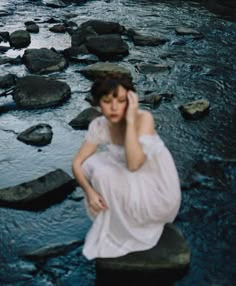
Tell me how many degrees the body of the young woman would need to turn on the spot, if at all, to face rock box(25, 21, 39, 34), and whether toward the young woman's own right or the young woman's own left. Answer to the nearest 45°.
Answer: approximately 135° to the young woman's own right

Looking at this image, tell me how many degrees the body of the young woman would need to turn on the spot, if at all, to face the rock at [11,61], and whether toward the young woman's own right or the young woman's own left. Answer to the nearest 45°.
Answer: approximately 135° to the young woman's own right

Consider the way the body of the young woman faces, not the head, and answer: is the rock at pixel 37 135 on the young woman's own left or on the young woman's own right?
on the young woman's own right

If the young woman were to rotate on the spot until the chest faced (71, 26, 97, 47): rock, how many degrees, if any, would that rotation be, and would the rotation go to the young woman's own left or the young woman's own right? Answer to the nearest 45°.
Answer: approximately 135° to the young woman's own right

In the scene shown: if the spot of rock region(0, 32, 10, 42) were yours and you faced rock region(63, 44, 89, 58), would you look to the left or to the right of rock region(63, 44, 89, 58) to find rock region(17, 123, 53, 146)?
right

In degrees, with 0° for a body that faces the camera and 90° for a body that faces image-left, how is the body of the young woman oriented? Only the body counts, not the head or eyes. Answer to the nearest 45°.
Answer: approximately 45°

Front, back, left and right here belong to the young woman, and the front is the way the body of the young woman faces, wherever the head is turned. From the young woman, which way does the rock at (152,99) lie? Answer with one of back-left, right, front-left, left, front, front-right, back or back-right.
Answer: back-right

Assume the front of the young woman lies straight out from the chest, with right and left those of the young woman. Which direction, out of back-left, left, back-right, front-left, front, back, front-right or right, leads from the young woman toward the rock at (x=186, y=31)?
back-right

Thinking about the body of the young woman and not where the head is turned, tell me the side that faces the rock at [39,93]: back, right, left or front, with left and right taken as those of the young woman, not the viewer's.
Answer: right

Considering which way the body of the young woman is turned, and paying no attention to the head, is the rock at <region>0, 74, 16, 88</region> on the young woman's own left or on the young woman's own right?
on the young woman's own right

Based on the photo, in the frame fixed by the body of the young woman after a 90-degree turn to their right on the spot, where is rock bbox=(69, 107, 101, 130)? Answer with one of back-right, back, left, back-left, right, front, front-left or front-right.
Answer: front-right

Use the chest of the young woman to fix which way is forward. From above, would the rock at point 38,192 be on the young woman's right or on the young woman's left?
on the young woman's right

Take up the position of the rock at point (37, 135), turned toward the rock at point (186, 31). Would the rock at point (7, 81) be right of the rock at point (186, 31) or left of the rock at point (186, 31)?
left

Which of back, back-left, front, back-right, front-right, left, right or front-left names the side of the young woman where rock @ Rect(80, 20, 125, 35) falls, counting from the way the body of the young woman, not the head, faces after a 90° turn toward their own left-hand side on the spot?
back-left

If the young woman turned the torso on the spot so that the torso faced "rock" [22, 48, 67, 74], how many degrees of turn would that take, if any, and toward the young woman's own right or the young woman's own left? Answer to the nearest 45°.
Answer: approximately 135° to the young woman's own right
